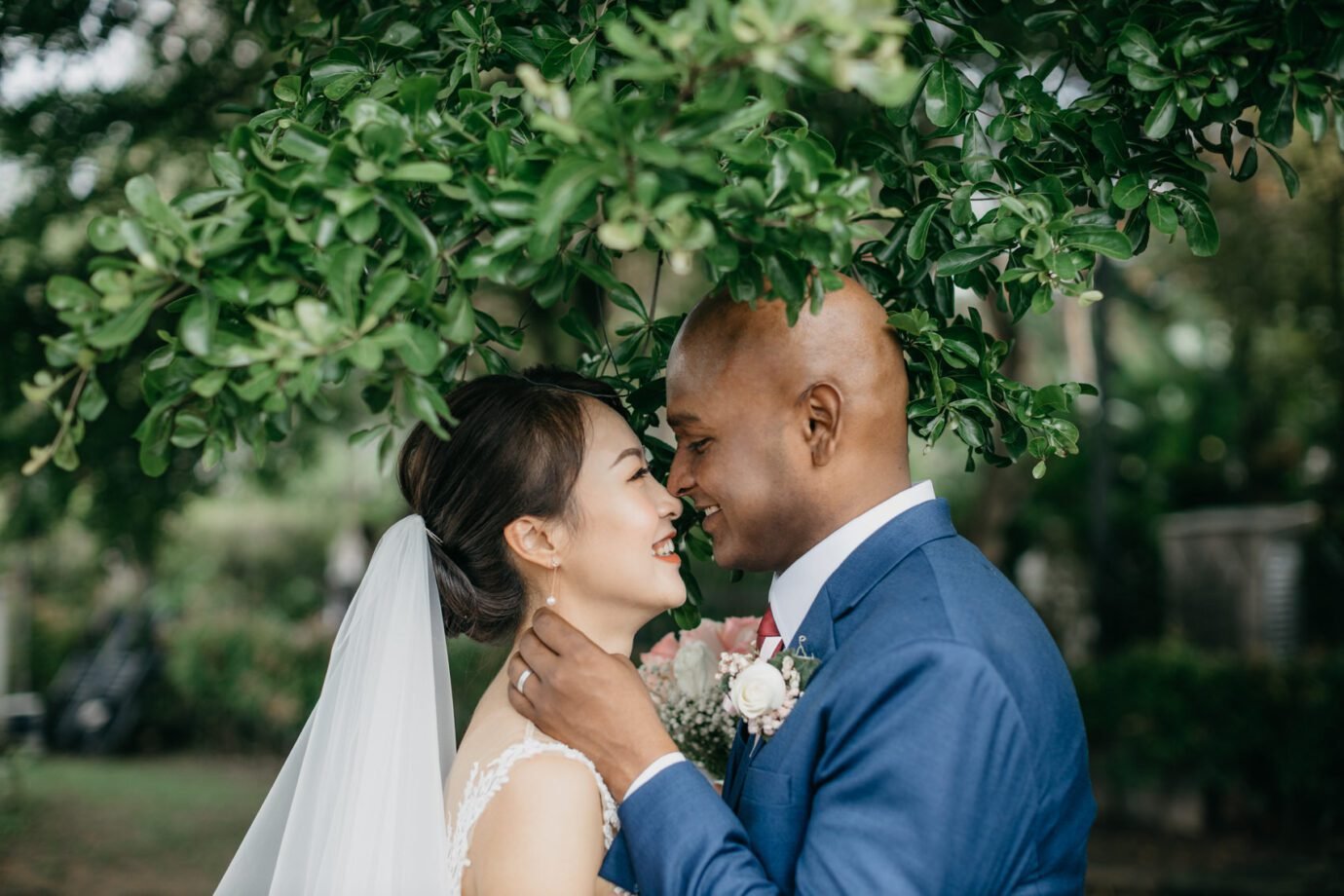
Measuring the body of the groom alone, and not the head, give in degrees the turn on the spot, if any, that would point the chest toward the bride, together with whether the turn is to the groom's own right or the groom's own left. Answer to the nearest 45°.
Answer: approximately 45° to the groom's own right

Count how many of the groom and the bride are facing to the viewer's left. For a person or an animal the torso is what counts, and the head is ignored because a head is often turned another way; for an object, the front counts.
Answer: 1

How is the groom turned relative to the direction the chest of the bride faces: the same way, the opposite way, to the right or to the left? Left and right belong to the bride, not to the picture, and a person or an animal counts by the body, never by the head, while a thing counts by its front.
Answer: the opposite way

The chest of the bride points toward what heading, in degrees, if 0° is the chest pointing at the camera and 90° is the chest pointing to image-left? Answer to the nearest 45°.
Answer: approximately 270°

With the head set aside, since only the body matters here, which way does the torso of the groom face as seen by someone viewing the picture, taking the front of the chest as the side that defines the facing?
to the viewer's left
